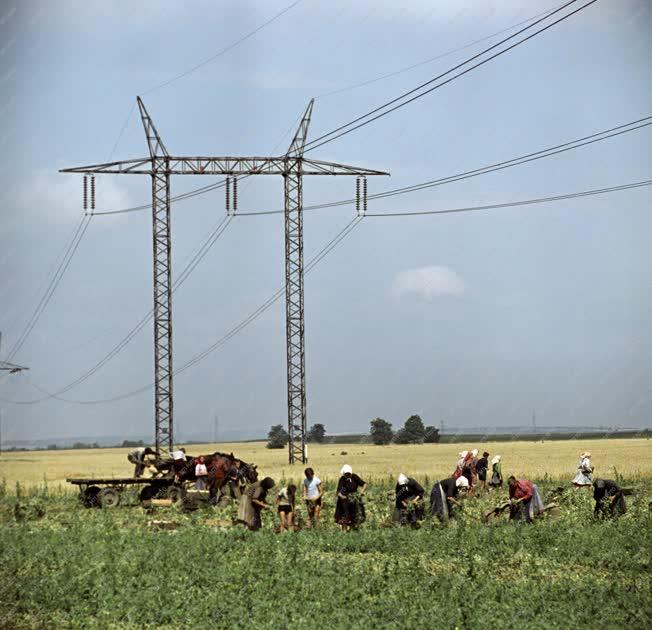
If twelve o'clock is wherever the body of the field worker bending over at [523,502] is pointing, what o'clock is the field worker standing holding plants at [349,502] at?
the field worker standing holding plants at [349,502] is roughly at 12 o'clock from the field worker bending over at [523,502].

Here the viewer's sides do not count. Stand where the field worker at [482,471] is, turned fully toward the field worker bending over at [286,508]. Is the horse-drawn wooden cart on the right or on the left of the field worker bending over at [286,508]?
right

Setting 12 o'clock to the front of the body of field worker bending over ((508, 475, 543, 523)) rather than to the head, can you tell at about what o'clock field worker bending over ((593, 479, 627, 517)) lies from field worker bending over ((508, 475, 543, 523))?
field worker bending over ((593, 479, 627, 517)) is roughly at 5 o'clock from field worker bending over ((508, 475, 543, 523)).

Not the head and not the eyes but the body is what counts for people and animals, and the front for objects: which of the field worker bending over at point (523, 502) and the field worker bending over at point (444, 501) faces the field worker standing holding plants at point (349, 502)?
the field worker bending over at point (523, 502)

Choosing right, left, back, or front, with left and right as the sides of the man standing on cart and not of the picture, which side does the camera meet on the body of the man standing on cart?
right

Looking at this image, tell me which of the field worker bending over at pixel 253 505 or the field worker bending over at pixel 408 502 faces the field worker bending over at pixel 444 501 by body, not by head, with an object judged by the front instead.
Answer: the field worker bending over at pixel 253 505

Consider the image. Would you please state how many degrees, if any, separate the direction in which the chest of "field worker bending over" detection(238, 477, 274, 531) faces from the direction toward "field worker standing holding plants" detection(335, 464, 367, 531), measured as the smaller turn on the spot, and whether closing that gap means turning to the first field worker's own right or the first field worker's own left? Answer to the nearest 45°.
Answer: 0° — they already face them

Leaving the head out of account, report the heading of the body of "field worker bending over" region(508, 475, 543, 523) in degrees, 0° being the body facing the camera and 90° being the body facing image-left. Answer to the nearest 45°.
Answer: approximately 90°

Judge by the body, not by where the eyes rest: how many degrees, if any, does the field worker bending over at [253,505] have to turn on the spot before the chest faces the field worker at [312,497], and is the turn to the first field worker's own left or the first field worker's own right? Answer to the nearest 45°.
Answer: approximately 45° to the first field worker's own left

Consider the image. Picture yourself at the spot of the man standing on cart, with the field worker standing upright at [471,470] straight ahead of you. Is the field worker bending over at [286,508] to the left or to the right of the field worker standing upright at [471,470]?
right

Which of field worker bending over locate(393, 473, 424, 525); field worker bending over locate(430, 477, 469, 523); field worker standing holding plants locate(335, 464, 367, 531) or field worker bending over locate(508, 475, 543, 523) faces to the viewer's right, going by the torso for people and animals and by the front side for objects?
field worker bending over locate(430, 477, 469, 523)
